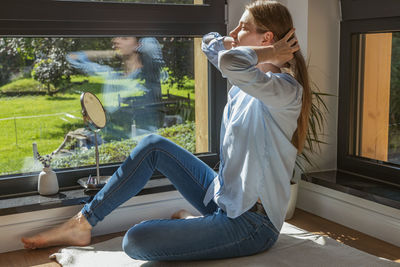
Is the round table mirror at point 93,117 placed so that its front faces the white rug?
yes

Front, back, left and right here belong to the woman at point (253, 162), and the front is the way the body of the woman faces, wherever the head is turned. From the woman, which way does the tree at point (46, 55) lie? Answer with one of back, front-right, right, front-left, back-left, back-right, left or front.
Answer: front-right

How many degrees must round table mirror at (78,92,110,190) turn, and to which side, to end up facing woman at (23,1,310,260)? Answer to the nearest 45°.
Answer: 0° — it already faces them

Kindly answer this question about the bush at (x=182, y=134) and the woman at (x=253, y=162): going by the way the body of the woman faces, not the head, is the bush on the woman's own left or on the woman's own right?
on the woman's own right

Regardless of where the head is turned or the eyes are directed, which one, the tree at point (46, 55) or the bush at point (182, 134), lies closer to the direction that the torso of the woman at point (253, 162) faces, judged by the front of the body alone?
the tree

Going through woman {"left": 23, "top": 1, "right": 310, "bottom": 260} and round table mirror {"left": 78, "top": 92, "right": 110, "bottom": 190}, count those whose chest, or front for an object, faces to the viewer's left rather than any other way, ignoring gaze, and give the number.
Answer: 1

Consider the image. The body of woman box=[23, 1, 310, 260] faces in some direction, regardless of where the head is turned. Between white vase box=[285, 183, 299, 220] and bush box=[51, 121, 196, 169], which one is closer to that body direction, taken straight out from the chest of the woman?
the bush

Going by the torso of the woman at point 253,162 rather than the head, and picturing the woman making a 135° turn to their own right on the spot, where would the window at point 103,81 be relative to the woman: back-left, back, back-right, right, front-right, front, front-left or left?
left

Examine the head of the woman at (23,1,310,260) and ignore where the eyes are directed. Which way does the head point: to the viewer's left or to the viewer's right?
to the viewer's left

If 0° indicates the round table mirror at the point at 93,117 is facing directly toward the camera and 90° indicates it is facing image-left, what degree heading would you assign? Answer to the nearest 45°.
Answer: approximately 315°

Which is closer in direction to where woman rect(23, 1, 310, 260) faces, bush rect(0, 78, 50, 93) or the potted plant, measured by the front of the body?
the bush

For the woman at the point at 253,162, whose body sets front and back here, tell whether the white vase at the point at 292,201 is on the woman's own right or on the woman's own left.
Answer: on the woman's own right

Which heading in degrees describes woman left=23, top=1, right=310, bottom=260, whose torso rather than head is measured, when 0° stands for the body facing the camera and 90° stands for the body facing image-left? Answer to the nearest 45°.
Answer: approximately 90°
